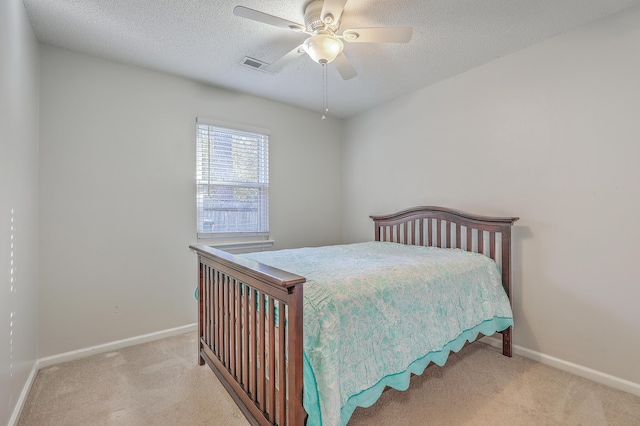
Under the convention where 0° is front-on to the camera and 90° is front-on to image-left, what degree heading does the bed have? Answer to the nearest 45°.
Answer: approximately 45°

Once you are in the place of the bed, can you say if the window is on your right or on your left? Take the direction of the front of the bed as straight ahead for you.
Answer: on your right
